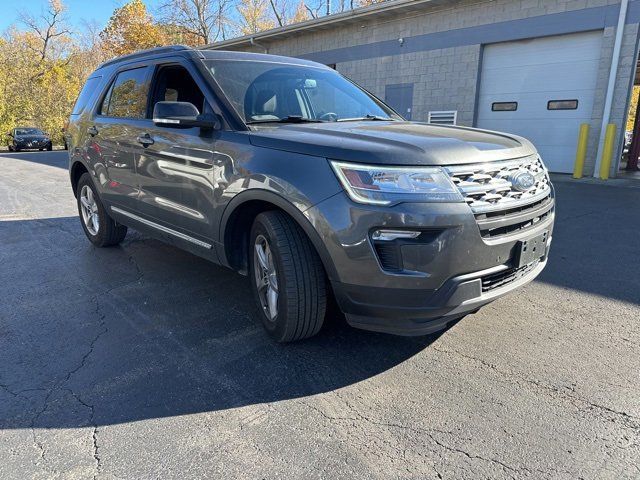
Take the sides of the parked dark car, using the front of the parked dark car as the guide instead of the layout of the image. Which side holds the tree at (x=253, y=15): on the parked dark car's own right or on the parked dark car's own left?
on the parked dark car's own left

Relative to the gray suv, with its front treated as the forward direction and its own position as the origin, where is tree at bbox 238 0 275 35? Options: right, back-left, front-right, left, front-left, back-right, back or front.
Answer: back-left

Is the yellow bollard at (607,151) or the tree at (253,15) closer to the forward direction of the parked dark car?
the yellow bollard

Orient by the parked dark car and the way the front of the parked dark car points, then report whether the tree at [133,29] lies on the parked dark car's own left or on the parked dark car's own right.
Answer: on the parked dark car's own left

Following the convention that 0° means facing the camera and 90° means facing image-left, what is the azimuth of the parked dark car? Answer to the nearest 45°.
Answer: approximately 315°

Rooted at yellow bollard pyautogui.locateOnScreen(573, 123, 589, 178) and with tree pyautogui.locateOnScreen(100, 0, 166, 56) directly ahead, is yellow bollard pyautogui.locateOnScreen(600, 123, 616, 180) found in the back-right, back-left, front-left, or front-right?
back-right

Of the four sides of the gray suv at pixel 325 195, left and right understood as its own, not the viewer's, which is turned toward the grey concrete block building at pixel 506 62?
left

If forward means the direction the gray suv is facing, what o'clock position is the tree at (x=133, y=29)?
The tree is roughly at 7 o'clock from the gray suv.

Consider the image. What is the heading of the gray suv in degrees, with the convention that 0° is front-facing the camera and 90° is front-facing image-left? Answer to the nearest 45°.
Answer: approximately 315°
